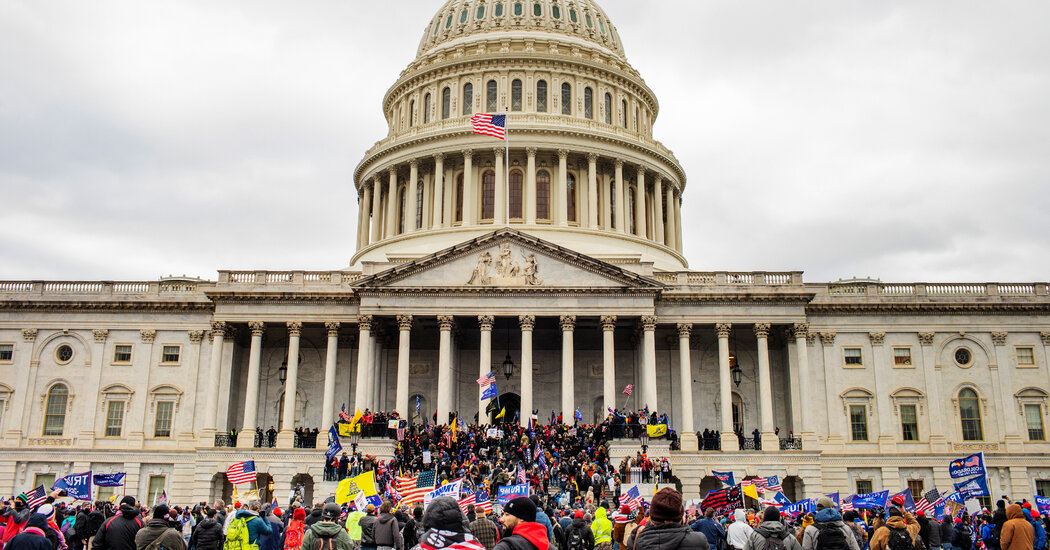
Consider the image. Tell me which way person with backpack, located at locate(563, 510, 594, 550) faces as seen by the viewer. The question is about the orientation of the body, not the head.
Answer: away from the camera

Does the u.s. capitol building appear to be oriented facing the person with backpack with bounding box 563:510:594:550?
yes

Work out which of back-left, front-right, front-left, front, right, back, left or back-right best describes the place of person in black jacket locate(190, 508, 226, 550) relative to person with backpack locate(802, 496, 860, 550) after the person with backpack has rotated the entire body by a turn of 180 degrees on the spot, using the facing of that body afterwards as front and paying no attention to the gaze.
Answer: right

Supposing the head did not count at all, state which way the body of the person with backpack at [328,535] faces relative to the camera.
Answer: away from the camera

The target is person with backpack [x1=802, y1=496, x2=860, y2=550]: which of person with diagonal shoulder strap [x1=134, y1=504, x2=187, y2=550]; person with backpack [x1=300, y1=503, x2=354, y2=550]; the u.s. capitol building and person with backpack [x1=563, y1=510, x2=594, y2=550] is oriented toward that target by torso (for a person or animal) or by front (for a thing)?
the u.s. capitol building

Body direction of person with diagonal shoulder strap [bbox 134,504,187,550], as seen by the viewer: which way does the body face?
away from the camera

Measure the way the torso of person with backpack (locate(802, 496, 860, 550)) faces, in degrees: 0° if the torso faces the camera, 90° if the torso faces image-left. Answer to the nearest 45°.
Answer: approximately 180°

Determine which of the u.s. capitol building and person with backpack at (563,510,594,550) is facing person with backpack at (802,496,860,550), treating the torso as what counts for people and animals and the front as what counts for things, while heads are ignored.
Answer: the u.s. capitol building

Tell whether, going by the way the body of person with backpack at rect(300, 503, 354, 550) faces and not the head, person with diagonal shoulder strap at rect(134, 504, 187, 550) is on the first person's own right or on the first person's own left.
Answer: on the first person's own left

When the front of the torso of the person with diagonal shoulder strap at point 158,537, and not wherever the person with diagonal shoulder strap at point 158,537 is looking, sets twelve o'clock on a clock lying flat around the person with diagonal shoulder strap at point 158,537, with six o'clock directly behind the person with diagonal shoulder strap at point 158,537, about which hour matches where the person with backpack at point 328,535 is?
the person with backpack at point 328,535 is roughly at 4 o'clock from the person with diagonal shoulder strap at point 158,537.

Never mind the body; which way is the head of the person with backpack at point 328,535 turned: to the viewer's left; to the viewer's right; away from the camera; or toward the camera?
away from the camera

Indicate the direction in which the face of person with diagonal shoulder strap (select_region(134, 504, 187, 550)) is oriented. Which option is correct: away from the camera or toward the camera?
away from the camera
